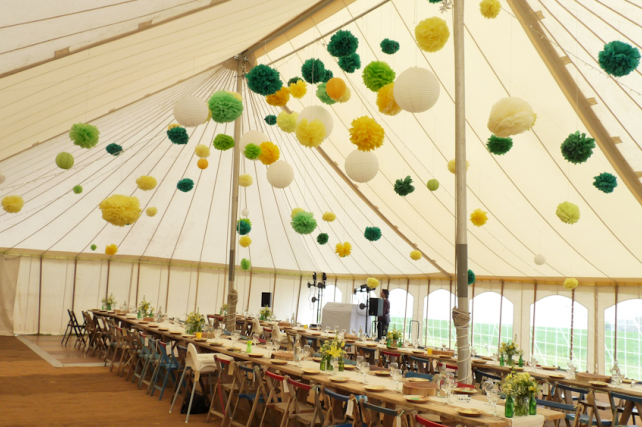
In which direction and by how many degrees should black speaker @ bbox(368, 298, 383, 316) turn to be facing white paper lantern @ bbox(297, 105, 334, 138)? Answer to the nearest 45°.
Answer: approximately 45° to its left

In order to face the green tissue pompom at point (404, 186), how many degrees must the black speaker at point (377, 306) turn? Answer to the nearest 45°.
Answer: approximately 45° to its left

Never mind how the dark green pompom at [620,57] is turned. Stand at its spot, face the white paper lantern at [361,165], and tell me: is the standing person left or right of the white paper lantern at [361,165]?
right

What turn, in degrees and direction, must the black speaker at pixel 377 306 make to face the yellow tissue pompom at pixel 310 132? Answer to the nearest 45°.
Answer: approximately 45° to its left

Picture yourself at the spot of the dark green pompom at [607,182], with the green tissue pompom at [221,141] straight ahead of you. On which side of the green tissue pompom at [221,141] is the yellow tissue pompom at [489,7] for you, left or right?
left

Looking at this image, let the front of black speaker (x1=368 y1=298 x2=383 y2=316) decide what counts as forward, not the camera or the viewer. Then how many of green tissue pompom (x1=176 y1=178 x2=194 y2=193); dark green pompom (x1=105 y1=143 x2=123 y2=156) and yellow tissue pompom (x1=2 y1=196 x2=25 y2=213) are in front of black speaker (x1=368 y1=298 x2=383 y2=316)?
3

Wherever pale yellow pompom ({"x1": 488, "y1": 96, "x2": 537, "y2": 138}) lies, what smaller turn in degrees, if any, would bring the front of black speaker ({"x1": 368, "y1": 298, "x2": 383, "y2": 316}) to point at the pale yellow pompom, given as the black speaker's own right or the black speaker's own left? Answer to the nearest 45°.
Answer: approximately 45° to the black speaker's own left

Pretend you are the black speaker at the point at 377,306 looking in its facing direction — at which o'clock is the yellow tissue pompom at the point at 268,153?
The yellow tissue pompom is roughly at 11 o'clock from the black speaker.

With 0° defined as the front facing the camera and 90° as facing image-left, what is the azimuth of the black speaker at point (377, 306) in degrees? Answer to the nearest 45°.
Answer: approximately 45°
